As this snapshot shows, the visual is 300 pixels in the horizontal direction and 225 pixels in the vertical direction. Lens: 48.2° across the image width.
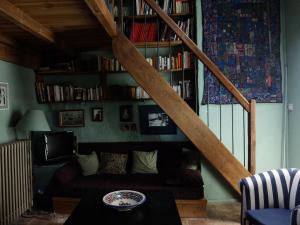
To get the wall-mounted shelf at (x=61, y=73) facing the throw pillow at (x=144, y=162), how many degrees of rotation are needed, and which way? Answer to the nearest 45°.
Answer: approximately 45° to its left

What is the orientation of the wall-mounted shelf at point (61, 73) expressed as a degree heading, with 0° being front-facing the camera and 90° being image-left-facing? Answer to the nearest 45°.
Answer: approximately 0°

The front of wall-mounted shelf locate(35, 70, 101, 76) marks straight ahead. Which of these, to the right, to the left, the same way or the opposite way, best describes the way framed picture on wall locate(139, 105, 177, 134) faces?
the same way

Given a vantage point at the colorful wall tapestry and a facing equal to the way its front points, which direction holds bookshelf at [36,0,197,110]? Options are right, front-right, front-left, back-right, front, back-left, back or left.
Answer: right

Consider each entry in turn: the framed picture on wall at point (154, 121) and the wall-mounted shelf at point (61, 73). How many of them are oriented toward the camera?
2

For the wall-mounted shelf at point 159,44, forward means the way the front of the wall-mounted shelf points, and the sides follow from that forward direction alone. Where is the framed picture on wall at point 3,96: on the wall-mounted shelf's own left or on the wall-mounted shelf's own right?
on the wall-mounted shelf's own right

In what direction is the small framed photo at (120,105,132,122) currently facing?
toward the camera

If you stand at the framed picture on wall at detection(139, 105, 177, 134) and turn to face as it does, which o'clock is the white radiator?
The white radiator is roughly at 2 o'clock from the framed picture on wall.

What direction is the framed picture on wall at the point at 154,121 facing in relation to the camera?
toward the camera

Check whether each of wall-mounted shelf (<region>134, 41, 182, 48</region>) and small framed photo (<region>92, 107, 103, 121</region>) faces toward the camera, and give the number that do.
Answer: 2

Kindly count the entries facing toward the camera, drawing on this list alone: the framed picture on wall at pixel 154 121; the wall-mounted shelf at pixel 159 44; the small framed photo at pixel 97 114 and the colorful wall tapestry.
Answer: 4

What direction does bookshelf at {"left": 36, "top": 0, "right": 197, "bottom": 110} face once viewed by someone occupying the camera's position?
facing the viewer

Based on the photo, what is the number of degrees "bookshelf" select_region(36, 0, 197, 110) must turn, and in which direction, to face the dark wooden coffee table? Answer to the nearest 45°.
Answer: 0° — it already faces it

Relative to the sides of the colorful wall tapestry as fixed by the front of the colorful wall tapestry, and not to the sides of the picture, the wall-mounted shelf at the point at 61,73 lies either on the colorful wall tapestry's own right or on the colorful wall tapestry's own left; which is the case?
on the colorful wall tapestry's own right

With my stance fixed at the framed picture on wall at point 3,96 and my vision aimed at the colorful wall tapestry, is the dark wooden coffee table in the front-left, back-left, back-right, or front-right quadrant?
front-right

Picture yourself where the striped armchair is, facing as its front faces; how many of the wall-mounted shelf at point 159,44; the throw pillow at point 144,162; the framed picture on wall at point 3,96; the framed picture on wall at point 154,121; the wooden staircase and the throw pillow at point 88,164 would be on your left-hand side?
0
